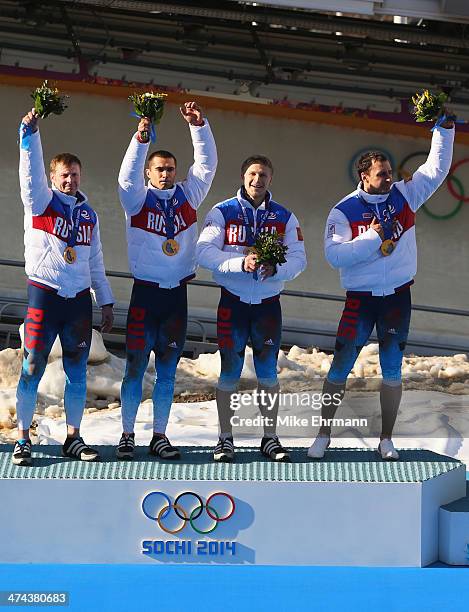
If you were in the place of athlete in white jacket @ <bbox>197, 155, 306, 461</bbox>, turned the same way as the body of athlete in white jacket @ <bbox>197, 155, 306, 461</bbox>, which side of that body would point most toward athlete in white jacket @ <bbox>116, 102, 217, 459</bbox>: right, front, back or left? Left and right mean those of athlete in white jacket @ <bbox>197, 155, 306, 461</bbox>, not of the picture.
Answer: right

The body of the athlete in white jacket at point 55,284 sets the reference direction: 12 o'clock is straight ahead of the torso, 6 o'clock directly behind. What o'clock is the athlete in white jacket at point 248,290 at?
the athlete in white jacket at point 248,290 is roughly at 9 o'clock from the athlete in white jacket at point 55,284.

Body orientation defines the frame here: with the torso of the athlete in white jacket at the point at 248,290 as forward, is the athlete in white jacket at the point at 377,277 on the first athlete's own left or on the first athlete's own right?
on the first athlete's own left

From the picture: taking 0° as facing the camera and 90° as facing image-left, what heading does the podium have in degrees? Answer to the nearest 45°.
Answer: approximately 0°

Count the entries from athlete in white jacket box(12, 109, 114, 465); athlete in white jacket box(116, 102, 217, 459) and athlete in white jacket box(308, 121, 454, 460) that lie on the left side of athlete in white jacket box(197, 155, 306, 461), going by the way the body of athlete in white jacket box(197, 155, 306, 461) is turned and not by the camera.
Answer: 1
